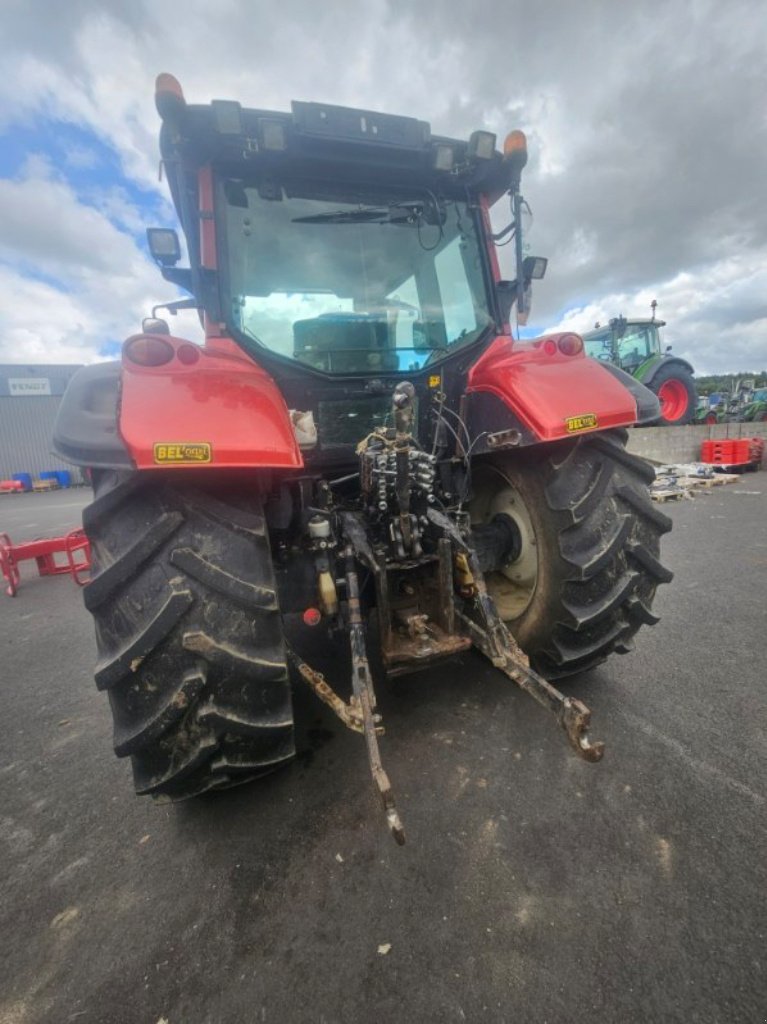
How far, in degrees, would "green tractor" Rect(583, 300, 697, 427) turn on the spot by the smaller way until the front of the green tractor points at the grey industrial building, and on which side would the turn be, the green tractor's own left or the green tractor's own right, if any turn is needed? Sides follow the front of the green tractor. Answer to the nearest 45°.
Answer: approximately 45° to the green tractor's own right

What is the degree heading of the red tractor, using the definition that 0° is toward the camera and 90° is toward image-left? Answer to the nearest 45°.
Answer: approximately 135°

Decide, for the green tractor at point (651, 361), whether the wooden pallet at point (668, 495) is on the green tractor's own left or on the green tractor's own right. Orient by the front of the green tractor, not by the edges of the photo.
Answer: on the green tractor's own left

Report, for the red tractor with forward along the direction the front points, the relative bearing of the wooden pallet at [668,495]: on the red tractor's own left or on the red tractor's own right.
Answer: on the red tractor's own right

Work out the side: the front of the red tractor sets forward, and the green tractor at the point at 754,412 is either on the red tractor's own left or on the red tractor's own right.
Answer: on the red tractor's own right

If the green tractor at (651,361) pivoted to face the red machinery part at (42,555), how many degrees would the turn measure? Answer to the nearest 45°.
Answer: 0° — it already faces it

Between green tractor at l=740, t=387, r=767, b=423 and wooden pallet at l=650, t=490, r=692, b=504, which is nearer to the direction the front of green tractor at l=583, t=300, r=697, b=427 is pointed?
the wooden pallet

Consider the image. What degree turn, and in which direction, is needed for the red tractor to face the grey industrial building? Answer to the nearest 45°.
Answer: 0° — it already faces it

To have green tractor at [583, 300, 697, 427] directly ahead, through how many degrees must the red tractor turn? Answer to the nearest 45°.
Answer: approximately 90° to its right

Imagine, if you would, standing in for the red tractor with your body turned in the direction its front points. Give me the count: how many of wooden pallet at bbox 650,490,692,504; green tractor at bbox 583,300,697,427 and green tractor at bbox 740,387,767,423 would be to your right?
3
